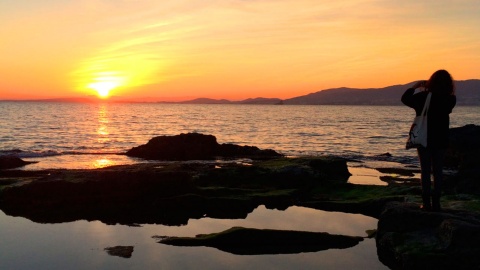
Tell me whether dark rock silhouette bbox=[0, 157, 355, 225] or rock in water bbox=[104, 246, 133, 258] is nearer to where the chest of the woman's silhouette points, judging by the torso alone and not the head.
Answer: the dark rock silhouette

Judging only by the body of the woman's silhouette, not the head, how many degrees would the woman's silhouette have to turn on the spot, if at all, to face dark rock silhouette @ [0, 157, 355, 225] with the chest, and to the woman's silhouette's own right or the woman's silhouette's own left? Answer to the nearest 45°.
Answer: approximately 45° to the woman's silhouette's own left

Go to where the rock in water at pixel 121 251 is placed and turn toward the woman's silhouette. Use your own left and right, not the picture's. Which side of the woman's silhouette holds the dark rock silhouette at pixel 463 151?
left

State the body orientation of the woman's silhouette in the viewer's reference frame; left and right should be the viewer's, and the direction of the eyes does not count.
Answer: facing away from the viewer and to the left of the viewer

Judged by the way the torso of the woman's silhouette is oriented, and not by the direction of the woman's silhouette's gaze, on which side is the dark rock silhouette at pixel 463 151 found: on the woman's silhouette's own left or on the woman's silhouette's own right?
on the woman's silhouette's own right

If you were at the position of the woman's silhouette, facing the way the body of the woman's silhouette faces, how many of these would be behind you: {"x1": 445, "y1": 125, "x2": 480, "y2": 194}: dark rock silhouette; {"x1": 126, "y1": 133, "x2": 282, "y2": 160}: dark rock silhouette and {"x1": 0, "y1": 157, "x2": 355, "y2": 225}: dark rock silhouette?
0

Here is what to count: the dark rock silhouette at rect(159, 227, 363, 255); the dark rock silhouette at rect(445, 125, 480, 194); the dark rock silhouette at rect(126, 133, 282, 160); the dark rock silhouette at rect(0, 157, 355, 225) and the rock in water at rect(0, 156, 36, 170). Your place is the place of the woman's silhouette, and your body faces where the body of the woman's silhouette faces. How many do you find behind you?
0

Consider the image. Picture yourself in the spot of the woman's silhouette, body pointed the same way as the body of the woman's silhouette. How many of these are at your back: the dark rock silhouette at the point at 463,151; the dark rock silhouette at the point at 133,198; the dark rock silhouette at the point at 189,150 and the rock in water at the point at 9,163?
0

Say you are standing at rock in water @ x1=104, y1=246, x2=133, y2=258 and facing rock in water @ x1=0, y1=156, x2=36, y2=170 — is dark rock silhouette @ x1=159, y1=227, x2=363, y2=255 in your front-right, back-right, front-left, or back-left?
back-right

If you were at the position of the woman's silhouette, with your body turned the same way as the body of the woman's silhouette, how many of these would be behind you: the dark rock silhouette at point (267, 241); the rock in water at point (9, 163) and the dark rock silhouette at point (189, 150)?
0

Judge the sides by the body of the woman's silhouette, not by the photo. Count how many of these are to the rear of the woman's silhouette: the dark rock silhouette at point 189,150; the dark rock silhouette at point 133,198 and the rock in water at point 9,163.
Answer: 0

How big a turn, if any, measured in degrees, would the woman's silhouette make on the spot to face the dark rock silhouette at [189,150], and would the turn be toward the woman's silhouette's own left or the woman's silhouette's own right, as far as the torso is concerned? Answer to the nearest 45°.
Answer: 0° — they already face it

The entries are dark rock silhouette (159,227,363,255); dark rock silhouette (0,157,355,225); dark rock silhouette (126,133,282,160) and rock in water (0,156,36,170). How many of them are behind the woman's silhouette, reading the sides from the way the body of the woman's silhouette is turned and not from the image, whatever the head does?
0
